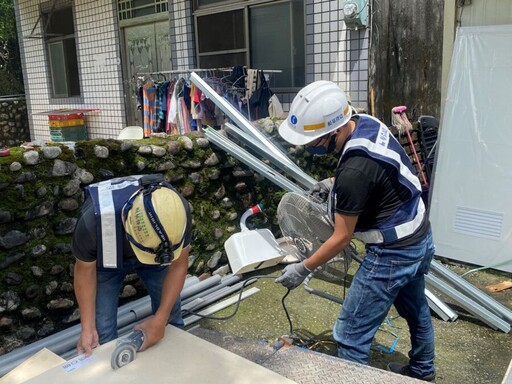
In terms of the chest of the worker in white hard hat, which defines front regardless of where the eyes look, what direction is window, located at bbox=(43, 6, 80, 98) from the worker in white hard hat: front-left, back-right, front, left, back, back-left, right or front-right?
front-right

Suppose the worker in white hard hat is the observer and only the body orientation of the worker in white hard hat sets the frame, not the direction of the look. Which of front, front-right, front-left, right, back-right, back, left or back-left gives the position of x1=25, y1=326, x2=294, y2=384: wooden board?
front-left

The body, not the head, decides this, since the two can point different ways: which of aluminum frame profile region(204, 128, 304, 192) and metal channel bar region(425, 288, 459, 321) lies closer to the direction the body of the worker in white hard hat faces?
the aluminum frame profile

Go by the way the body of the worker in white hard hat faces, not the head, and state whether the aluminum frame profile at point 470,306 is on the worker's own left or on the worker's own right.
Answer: on the worker's own right

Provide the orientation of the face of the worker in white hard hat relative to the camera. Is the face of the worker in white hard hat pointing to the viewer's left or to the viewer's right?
to the viewer's left

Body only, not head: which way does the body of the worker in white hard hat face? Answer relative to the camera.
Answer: to the viewer's left

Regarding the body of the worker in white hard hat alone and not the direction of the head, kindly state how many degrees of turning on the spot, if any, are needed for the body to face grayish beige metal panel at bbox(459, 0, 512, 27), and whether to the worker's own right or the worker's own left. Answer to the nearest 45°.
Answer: approximately 90° to the worker's own right
